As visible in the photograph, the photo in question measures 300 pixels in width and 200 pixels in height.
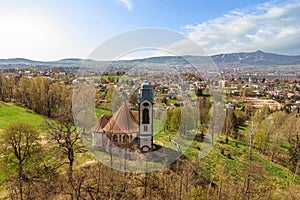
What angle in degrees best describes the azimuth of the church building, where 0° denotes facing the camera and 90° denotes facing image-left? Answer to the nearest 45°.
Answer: approximately 270°
